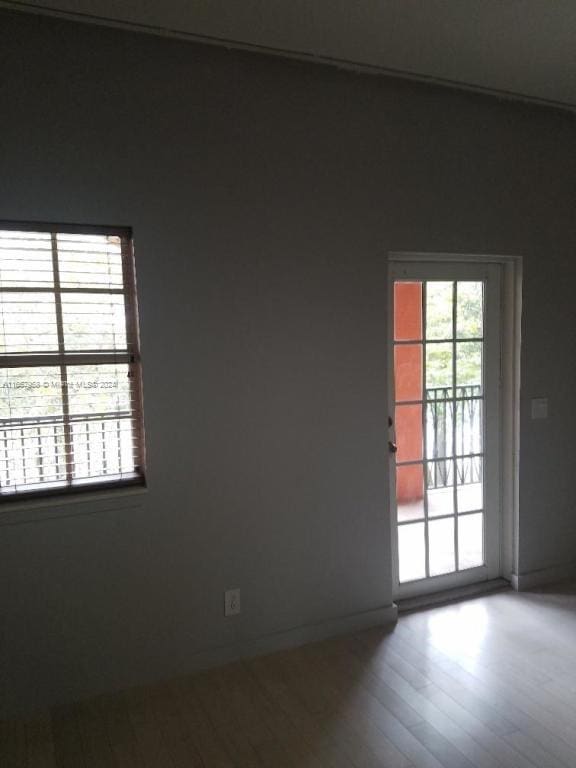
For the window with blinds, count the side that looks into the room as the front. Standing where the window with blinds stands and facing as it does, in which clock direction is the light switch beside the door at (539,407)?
The light switch beside the door is roughly at 9 o'clock from the window with blinds.

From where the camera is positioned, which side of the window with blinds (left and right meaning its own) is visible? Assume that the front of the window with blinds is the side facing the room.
front

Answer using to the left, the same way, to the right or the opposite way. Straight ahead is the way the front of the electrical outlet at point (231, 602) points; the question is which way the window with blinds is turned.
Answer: the same way

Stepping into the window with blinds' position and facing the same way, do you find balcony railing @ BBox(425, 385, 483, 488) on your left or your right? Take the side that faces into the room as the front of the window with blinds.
on your left

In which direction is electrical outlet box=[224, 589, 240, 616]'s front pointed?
toward the camera

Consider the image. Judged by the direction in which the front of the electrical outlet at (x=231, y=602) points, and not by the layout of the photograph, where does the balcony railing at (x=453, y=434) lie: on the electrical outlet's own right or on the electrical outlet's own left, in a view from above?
on the electrical outlet's own left

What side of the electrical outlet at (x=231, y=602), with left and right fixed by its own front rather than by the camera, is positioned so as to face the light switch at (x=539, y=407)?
left

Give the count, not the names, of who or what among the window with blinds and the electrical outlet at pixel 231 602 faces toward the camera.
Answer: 2
